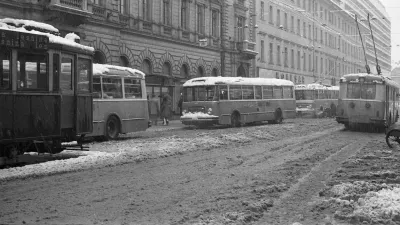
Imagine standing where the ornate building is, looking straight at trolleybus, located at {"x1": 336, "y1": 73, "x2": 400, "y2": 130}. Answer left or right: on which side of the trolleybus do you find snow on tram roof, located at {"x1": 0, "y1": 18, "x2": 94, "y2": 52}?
right

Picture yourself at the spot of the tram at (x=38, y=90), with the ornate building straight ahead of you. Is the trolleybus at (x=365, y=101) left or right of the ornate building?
right

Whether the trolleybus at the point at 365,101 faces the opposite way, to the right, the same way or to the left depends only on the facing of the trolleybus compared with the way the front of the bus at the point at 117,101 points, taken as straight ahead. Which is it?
the opposite way

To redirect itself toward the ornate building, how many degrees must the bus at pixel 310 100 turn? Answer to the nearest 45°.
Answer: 0° — it already faces it
